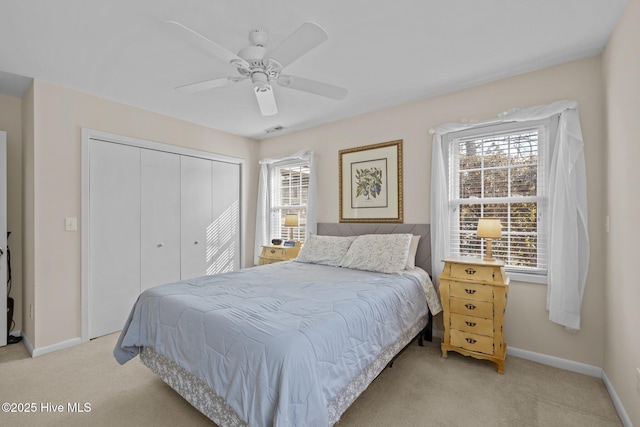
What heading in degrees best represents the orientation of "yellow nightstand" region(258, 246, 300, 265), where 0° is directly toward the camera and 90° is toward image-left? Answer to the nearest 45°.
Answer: approximately 45°

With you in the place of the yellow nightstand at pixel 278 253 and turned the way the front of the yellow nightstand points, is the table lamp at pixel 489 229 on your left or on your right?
on your left

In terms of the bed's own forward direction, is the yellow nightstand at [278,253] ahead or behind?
behind

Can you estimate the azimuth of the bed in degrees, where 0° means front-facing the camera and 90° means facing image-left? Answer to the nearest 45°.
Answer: approximately 45°

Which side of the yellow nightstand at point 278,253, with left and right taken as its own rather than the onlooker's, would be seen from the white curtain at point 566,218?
left

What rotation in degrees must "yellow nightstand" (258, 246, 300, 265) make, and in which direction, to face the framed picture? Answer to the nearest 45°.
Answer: approximately 90° to its left

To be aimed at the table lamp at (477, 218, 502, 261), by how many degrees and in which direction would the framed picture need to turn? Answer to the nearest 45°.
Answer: approximately 90° to its left
